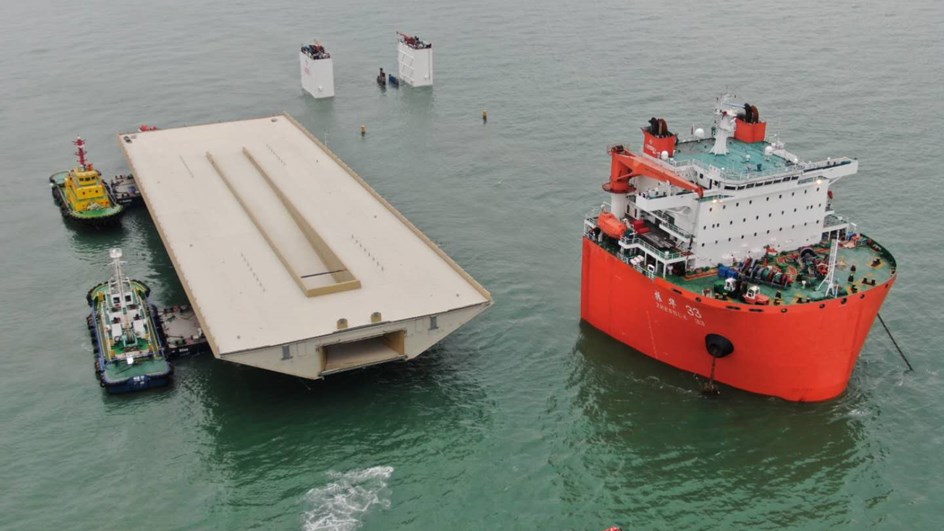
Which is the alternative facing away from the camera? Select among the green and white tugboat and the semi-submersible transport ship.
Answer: the green and white tugboat

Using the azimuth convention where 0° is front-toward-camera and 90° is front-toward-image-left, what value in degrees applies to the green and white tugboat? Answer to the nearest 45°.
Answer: approximately 180°

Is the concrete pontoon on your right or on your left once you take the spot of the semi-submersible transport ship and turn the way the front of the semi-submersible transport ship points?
on your right

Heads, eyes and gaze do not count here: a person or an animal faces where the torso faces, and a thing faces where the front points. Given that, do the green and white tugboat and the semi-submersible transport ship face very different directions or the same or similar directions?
very different directions

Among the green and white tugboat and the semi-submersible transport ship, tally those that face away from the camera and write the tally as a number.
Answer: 1

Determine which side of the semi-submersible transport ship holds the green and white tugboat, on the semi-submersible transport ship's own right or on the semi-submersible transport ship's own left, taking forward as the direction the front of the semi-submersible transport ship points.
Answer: on the semi-submersible transport ship's own right

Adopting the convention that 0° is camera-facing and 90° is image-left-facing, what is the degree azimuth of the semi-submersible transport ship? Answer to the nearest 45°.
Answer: approximately 315°

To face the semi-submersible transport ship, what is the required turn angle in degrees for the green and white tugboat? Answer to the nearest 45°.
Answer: approximately 90° to its right
